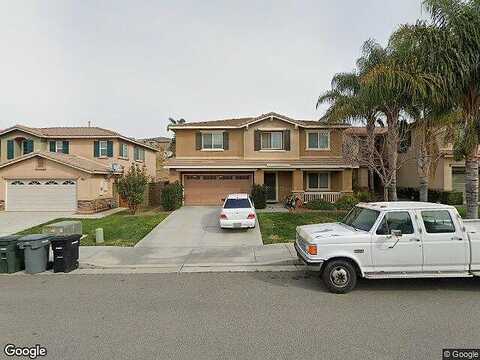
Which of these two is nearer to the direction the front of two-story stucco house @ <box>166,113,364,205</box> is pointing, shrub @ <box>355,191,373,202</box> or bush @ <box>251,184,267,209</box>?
the bush

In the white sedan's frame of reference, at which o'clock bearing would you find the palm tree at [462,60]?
The palm tree is roughly at 4 o'clock from the white sedan.

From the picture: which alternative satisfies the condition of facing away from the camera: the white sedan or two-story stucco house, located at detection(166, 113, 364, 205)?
the white sedan

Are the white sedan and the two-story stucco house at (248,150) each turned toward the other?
yes

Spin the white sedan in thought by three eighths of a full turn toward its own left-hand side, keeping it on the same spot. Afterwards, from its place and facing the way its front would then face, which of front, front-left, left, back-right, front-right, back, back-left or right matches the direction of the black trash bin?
front

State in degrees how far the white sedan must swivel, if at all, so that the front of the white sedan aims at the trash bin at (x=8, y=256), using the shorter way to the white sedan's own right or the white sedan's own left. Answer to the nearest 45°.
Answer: approximately 135° to the white sedan's own left

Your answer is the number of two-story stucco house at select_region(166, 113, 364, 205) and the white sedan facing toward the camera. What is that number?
1

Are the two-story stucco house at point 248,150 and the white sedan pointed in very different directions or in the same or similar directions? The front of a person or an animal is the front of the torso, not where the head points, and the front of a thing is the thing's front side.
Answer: very different directions

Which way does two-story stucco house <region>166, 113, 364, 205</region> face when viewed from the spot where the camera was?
facing the viewer

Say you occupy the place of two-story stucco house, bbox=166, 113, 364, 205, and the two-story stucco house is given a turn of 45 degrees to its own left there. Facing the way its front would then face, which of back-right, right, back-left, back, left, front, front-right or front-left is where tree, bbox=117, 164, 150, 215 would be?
right

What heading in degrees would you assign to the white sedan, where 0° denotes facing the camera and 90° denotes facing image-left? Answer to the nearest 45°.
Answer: approximately 180°

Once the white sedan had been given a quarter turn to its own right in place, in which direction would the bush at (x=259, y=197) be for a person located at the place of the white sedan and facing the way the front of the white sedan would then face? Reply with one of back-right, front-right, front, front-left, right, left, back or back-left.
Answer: left

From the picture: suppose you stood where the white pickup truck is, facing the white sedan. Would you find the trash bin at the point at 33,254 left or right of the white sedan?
left

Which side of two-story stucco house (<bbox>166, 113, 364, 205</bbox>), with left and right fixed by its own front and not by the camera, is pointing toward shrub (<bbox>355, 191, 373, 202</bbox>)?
left

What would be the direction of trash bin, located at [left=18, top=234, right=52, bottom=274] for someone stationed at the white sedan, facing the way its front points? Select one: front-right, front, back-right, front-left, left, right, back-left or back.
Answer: back-left

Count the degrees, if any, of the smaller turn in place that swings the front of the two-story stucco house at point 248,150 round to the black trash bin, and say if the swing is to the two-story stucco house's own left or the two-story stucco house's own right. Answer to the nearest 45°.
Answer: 0° — it already faces it

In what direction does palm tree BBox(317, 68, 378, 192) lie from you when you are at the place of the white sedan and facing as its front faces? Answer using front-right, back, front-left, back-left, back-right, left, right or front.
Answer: front-right

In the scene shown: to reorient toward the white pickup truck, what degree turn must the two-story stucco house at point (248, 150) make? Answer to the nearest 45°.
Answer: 0° — it already faces it

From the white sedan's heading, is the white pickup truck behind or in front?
behind
